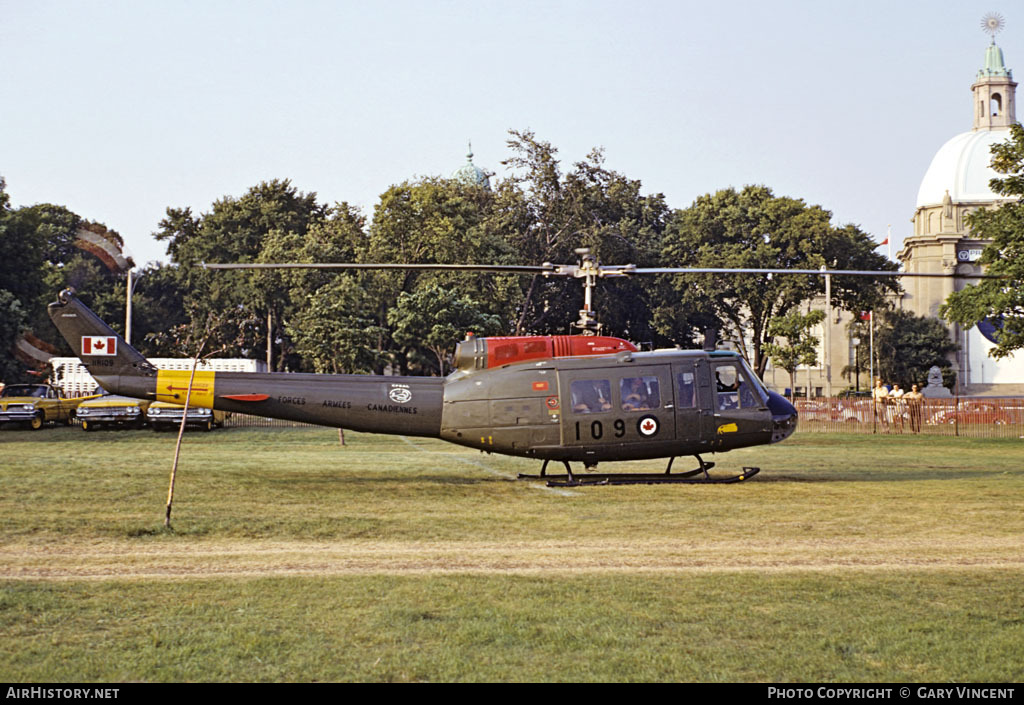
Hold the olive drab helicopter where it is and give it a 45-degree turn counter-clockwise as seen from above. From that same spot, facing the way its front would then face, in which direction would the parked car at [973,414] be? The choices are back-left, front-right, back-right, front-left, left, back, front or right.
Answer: front

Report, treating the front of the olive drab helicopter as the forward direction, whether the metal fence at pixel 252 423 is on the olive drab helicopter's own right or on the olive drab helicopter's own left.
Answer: on the olive drab helicopter's own left

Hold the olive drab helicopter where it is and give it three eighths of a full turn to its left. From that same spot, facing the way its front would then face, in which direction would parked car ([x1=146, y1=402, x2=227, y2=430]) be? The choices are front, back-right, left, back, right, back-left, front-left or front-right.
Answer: front

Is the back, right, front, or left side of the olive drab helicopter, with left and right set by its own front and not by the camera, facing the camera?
right

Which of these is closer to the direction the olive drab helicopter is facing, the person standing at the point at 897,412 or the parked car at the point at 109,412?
the person standing

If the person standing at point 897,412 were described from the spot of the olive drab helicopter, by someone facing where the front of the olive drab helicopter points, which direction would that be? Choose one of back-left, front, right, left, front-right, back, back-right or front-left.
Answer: front-left

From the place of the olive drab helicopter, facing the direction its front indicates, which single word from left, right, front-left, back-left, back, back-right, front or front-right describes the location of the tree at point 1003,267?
front-left

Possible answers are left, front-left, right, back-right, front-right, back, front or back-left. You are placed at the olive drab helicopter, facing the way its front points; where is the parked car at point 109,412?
back-left

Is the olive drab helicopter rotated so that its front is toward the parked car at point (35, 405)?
no

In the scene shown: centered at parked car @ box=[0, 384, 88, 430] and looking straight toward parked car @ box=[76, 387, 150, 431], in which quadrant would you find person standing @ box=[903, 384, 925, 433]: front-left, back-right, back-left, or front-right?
front-left

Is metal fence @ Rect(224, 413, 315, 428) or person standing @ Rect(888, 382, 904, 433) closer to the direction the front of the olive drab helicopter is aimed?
the person standing
